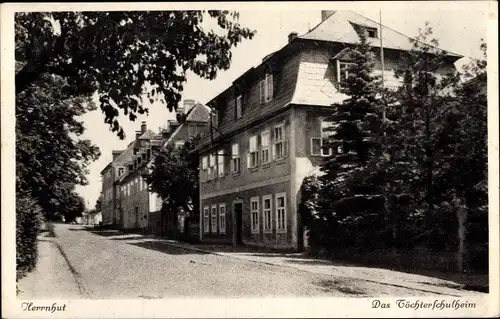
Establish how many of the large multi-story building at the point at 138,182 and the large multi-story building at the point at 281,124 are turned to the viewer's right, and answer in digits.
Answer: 0

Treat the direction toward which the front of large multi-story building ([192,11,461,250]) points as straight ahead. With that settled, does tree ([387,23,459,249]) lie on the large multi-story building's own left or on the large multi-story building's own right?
on the large multi-story building's own left

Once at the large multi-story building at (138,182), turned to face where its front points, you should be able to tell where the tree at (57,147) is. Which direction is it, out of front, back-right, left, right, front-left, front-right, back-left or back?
front-left

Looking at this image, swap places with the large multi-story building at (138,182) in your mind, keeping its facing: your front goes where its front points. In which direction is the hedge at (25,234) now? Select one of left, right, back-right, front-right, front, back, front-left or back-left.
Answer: front-left

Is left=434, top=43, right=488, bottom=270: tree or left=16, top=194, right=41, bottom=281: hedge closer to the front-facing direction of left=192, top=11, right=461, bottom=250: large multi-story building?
the hedge

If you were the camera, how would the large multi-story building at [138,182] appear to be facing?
facing the viewer and to the left of the viewer

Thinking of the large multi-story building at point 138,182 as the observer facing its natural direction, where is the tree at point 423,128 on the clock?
The tree is roughly at 10 o'clock from the large multi-story building.

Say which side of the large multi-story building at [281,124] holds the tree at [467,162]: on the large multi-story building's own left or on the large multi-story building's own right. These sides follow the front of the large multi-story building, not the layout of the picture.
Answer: on the large multi-story building's own left
